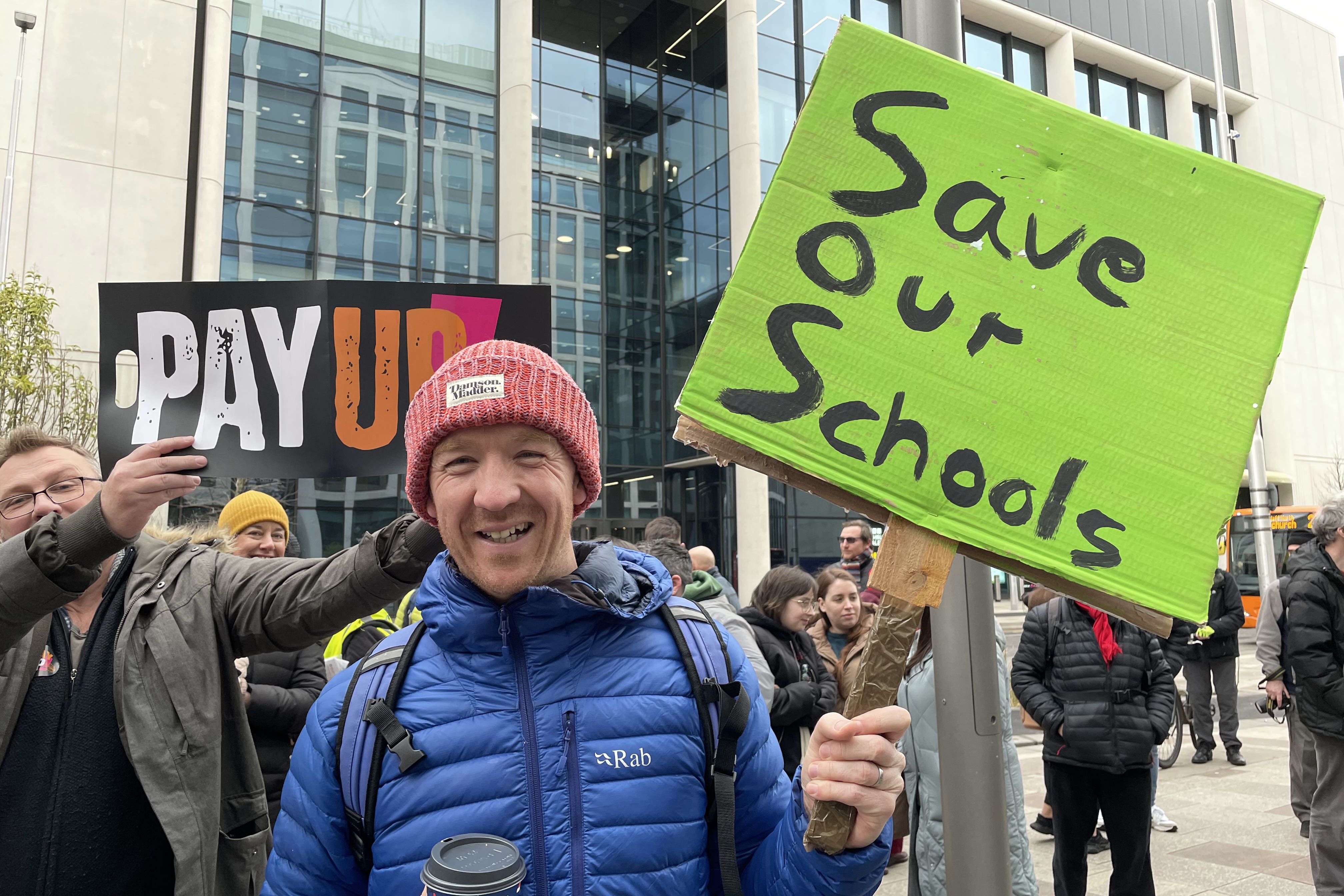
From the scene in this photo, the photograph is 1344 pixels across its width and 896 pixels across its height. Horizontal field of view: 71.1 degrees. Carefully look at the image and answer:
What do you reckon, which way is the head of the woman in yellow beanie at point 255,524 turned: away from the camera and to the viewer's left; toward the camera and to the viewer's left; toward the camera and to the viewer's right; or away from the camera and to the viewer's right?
toward the camera and to the viewer's right

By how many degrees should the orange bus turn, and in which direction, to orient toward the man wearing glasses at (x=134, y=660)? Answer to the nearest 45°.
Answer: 0° — it already faces them

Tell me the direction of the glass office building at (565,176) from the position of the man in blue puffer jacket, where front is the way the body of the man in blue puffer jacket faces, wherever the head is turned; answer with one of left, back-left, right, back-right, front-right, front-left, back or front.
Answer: back

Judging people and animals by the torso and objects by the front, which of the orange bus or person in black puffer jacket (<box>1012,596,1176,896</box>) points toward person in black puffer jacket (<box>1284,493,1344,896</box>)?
the orange bus

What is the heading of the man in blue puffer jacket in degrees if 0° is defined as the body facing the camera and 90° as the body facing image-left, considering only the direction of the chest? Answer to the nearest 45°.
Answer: approximately 0°

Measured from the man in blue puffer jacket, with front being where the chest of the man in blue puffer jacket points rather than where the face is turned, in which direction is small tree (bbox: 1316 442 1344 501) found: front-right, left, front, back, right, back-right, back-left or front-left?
back-left

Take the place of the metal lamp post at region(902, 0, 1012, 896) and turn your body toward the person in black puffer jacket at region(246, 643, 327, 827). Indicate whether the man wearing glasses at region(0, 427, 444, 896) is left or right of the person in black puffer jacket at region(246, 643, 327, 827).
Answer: left
